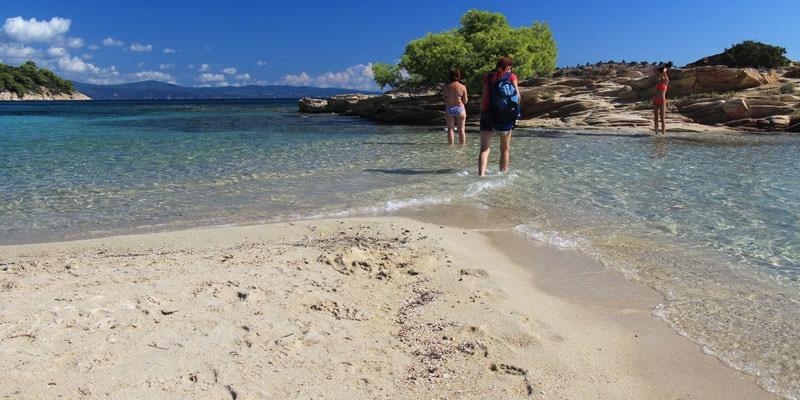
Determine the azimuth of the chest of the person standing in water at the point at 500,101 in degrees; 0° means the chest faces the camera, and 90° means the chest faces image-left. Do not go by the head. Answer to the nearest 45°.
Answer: approximately 180°

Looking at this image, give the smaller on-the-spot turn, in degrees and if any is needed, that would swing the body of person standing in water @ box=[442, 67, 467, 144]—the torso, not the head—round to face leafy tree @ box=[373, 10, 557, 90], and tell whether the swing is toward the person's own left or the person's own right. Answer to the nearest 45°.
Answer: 0° — they already face it

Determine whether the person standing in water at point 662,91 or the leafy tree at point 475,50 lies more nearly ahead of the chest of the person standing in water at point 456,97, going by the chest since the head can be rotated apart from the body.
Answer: the leafy tree

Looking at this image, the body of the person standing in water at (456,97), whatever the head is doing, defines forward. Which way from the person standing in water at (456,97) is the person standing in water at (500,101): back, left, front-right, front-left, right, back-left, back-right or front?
back

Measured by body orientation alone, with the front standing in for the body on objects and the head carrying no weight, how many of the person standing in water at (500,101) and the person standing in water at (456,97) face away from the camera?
2

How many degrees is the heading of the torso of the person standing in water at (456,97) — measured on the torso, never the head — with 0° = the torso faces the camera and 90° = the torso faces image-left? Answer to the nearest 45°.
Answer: approximately 180°

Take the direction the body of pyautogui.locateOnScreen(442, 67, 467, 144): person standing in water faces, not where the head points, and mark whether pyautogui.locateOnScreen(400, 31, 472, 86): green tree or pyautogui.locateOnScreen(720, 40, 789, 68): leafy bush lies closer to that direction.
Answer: the green tree
